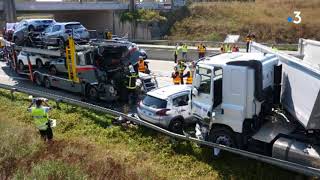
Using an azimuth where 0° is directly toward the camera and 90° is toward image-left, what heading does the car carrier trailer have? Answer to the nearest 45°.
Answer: approximately 315°

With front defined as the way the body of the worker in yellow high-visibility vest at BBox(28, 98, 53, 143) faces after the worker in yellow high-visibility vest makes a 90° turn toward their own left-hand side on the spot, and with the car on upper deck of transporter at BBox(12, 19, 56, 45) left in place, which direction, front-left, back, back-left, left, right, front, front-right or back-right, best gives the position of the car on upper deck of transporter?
right

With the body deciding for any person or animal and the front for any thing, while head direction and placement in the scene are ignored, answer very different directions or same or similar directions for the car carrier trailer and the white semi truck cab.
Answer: very different directions

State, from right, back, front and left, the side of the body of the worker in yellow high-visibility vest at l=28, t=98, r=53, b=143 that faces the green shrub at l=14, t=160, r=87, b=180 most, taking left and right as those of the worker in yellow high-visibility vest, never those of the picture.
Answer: back

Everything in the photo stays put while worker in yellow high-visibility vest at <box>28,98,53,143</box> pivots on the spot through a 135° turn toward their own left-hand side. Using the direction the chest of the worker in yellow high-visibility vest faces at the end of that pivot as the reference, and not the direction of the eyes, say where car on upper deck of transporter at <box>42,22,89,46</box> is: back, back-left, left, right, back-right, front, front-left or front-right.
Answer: back-right

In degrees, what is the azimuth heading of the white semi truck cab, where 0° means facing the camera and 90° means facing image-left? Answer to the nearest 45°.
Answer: approximately 135°

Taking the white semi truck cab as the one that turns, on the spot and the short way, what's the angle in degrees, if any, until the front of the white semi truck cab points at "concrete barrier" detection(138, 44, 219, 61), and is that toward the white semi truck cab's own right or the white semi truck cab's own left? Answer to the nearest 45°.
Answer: approximately 45° to the white semi truck cab's own right

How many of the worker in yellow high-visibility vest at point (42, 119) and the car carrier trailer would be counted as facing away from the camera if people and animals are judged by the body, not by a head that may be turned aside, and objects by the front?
1

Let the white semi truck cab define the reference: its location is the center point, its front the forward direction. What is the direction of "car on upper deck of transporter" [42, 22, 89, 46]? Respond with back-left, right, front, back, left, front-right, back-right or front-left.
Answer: front

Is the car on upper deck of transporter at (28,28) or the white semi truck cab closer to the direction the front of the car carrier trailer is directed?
the white semi truck cab

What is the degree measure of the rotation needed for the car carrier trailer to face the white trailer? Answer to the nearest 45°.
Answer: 0° — it already faces it

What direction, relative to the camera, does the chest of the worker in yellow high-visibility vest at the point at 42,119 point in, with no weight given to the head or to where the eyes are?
away from the camera

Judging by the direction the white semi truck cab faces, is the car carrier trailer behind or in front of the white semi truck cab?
in front

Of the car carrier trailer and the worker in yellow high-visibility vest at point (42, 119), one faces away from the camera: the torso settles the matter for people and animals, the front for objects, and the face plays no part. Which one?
the worker in yellow high-visibility vest

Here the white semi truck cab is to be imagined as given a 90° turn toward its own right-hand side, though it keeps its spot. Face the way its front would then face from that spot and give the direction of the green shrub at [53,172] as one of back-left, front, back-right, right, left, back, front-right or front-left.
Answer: back
